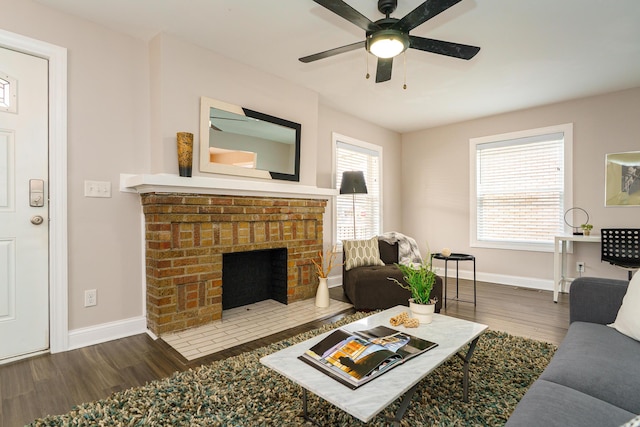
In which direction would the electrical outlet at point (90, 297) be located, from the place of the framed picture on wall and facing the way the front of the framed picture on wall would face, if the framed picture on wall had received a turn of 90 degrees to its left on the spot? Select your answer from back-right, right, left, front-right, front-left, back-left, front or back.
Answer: back-right

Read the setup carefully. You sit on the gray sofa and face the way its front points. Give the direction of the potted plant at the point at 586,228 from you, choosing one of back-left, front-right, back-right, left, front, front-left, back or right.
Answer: right

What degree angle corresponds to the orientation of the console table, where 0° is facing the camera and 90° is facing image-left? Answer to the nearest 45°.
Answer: approximately 0°

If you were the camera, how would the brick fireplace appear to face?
facing the viewer and to the right of the viewer

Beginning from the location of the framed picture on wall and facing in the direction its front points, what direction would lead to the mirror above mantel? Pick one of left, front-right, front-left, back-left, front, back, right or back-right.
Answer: front-right

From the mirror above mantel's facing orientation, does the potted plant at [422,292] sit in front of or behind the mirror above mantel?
in front

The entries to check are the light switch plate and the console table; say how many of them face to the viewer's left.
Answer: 0

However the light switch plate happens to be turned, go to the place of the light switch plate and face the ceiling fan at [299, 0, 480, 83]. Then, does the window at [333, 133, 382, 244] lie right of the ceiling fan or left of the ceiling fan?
left

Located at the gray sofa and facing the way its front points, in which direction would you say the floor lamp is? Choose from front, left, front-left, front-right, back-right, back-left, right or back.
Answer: front-right

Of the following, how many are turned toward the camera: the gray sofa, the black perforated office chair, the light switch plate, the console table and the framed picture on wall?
3

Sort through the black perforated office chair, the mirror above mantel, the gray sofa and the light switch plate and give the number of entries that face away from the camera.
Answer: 1

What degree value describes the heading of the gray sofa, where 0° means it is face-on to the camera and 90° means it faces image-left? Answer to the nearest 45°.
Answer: approximately 90°

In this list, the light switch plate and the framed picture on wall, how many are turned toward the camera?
2

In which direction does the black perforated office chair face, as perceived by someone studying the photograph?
facing away from the viewer
